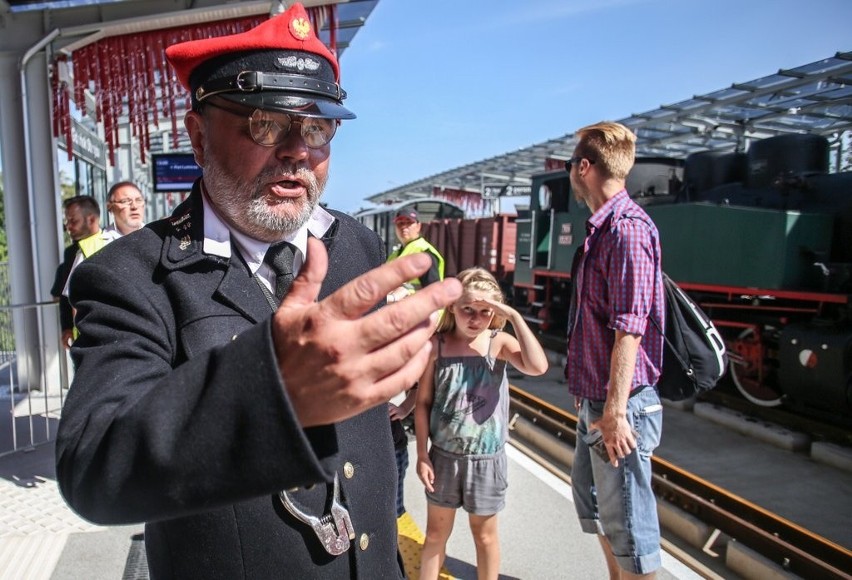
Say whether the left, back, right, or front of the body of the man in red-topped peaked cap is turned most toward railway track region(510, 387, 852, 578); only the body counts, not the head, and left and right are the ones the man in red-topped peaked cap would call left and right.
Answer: left

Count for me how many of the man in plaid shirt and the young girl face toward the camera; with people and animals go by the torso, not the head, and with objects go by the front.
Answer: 1

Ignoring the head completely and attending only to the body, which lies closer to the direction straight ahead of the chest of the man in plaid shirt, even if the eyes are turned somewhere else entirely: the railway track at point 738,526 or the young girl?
the young girl

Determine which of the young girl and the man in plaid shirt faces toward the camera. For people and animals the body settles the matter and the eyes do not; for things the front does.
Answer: the young girl

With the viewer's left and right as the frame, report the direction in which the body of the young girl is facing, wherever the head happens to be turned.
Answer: facing the viewer

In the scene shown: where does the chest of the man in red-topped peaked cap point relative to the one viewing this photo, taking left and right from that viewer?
facing the viewer and to the right of the viewer

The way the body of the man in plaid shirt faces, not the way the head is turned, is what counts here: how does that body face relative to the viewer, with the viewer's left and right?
facing to the left of the viewer

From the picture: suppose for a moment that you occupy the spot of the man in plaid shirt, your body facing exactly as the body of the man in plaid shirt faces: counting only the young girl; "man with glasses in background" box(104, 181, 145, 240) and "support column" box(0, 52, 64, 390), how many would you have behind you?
0

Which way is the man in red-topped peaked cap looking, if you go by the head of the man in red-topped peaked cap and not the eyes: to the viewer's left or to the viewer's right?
to the viewer's right

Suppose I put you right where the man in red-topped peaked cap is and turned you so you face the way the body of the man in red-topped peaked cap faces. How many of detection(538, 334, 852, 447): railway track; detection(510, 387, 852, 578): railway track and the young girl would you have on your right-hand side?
0

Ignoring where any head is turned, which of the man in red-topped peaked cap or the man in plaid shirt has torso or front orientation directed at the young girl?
the man in plaid shirt

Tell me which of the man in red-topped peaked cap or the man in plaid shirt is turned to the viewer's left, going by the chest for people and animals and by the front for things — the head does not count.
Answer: the man in plaid shirt

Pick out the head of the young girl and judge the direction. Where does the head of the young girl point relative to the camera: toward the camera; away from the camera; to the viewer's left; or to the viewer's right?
toward the camera

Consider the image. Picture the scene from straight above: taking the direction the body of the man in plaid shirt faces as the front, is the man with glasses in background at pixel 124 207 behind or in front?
in front

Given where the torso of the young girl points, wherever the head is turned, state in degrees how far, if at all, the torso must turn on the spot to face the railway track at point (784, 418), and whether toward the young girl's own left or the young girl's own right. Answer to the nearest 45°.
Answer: approximately 135° to the young girl's own left
